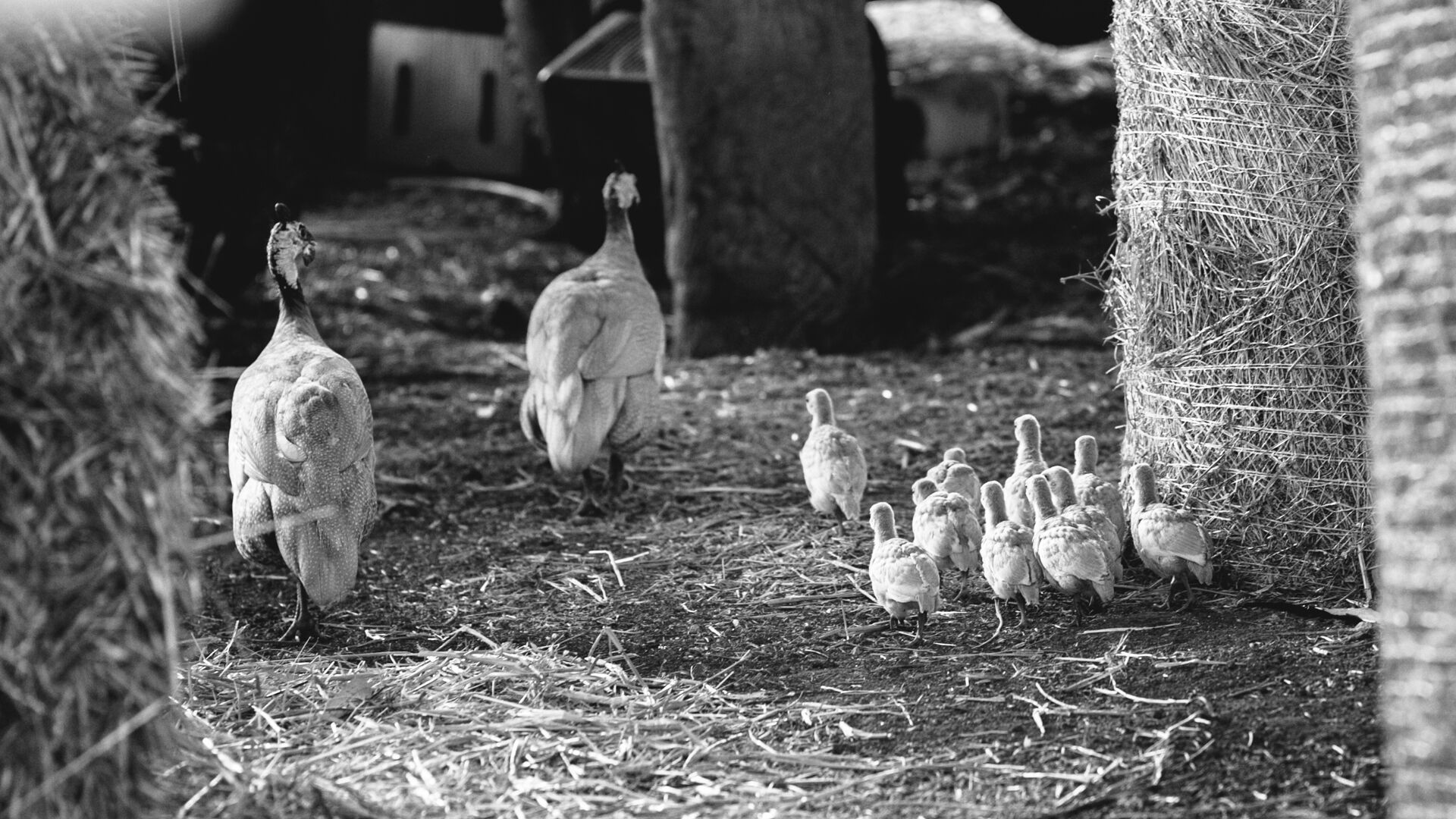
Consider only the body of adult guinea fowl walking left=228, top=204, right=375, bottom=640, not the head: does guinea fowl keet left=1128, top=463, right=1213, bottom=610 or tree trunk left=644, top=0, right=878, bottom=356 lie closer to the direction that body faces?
the tree trunk

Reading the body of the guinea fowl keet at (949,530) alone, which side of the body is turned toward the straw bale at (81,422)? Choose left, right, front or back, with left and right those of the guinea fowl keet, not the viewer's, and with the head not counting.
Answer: left

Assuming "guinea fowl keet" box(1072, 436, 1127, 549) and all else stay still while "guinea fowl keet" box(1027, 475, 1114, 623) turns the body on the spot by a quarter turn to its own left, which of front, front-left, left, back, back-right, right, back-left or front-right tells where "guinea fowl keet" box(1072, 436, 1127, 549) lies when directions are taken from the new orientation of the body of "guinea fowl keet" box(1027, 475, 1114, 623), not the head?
back-right

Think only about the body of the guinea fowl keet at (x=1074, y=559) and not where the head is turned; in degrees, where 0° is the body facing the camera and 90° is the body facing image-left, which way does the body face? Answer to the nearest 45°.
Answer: approximately 135°

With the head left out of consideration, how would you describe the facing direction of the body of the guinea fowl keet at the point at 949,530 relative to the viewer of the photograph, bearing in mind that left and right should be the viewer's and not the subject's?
facing away from the viewer and to the left of the viewer

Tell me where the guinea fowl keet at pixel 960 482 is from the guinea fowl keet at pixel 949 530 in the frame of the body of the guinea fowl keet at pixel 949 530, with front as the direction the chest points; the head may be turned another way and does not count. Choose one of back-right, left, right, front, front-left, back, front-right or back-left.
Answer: front-right

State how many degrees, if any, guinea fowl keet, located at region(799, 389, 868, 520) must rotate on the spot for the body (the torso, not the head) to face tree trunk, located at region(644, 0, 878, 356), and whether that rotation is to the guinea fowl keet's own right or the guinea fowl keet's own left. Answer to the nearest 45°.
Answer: approximately 45° to the guinea fowl keet's own right

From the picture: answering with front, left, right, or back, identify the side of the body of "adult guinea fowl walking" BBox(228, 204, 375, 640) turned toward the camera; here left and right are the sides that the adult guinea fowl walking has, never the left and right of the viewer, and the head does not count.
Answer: back
